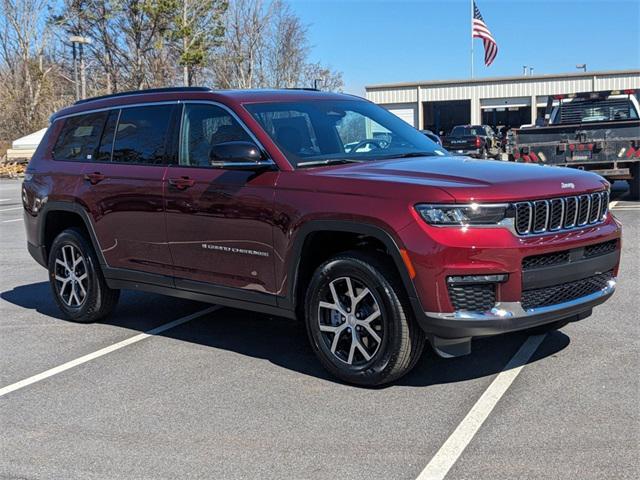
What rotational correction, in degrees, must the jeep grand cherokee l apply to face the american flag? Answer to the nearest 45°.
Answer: approximately 135° to its left

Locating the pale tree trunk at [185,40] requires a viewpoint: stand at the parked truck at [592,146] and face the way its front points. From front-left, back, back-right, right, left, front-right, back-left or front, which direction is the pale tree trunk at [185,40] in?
front-left

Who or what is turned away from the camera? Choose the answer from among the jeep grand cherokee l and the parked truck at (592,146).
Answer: the parked truck

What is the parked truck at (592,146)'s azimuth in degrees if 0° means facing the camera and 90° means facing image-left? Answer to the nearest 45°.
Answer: approximately 180°

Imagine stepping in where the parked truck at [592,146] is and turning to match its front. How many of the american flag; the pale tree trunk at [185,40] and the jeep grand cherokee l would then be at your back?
1

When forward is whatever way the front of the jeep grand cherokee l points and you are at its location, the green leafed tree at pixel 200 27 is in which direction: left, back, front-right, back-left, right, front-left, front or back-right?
back-left

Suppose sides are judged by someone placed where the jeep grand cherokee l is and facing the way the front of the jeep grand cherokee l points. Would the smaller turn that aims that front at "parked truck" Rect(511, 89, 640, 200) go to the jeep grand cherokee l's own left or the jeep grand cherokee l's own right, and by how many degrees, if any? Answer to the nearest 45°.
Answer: approximately 90° to the jeep grand cherokee l's own left

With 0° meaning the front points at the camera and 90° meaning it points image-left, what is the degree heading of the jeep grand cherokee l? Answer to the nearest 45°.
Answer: approximately 315°

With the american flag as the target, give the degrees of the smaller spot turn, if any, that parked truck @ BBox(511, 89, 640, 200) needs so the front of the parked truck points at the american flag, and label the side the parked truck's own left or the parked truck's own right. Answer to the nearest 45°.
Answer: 0° — it already faces it

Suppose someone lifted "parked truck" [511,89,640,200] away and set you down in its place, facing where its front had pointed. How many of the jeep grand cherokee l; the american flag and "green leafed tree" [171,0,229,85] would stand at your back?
1

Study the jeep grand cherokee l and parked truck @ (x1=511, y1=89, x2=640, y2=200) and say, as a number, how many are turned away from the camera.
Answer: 1

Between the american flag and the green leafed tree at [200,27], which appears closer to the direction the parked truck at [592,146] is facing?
the american flag

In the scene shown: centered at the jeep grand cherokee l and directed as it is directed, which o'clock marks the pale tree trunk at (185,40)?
The pale tree trunk is roughly at 7 o'clock from the jeep grand cherokee l.

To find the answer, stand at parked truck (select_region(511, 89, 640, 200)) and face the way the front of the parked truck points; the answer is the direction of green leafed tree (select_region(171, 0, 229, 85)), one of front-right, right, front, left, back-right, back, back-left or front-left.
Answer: front-left
